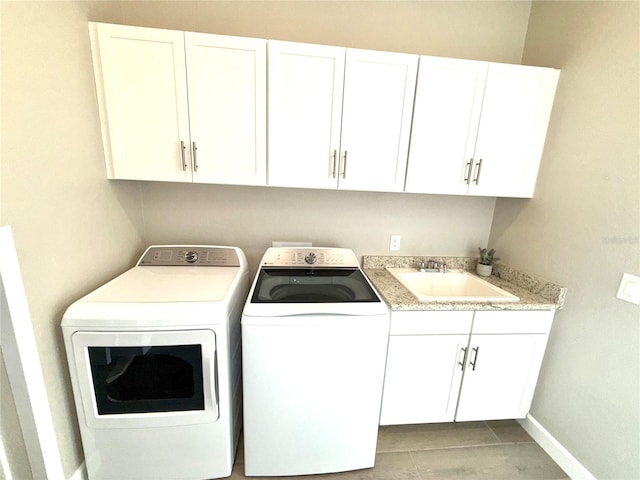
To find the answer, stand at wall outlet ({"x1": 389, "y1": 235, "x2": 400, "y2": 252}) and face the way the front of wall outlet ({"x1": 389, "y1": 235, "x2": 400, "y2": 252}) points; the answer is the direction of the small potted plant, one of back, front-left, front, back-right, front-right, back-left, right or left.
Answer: left

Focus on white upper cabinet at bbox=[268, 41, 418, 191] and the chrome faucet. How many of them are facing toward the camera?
2

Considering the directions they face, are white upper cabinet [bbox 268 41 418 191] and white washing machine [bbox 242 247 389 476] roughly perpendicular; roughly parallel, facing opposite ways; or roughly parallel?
roughly parallel

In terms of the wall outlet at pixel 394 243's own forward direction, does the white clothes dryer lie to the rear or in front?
in front

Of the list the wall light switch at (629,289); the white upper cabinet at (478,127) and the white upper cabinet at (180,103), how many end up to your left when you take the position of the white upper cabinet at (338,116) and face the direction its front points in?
2

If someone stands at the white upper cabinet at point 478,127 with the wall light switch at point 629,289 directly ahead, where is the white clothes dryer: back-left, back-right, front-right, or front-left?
back-right

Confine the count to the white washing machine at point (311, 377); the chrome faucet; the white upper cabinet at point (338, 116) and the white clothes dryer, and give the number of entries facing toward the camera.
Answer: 4

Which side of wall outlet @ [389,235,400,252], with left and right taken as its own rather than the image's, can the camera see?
front

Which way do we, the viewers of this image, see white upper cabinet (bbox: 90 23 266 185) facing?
facing the viewer

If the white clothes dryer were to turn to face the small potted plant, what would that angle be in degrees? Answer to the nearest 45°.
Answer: approximately 90° to its left

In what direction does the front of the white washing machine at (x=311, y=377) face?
toward the camera
